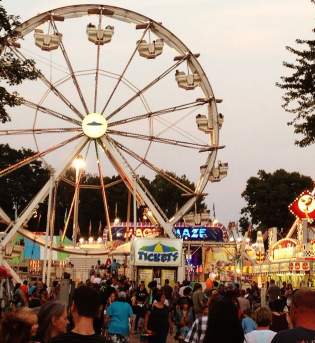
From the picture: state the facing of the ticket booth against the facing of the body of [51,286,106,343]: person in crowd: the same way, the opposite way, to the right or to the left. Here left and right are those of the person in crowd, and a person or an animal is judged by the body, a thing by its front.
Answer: the opposite way

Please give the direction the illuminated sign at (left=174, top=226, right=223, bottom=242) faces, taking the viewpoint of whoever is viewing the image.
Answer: facing the viewer

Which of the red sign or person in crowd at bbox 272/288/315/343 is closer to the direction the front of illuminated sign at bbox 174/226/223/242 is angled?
the person in crowd

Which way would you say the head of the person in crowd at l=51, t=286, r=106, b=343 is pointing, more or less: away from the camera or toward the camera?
away from the camera

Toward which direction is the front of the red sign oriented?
toward the camera

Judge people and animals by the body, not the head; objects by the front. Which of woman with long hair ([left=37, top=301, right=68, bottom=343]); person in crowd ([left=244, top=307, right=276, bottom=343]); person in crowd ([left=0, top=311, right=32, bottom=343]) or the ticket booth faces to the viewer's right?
the woman with long hair

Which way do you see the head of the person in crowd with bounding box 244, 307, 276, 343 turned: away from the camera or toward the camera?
away from the camera
